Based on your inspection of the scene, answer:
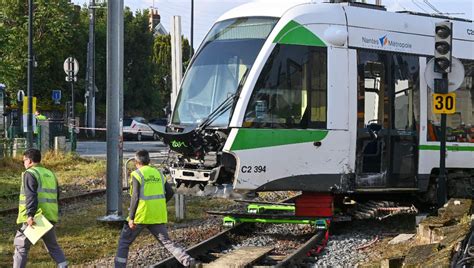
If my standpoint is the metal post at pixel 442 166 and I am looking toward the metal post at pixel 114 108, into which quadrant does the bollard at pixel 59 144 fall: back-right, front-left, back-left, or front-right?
front-right

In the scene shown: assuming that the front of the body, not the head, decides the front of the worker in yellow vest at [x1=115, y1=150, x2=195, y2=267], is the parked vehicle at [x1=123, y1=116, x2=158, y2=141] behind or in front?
in front

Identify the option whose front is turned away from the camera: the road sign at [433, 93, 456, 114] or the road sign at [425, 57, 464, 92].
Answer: the road sign at [425, 57, 464, 92]

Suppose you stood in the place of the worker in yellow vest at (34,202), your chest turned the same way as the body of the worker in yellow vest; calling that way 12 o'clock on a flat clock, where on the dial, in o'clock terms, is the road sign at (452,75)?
The road sign is roughly at 4 o'clock from the worker in yellow vest.

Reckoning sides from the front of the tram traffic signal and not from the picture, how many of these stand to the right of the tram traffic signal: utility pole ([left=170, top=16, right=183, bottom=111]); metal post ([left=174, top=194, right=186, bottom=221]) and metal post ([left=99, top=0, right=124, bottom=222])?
3

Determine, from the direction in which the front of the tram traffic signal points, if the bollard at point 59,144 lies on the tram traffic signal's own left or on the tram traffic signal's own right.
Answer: on the tram traffic signal's own right

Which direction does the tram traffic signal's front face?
toward the camera

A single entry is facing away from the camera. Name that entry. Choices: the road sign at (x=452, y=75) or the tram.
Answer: the road sign

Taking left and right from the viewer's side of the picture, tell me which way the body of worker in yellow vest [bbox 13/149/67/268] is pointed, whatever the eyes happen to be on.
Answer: facing away from the viewer and to the left of the viewer

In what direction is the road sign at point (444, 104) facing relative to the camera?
toward the camera

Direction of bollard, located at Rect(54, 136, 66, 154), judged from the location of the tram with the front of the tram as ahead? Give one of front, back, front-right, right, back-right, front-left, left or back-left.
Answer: right

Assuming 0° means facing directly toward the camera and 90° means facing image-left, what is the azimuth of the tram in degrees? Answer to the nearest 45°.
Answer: approximately 45°

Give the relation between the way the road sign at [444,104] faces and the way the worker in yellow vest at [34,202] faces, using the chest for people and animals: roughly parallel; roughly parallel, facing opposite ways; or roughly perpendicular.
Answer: roughly perpendicular
